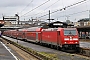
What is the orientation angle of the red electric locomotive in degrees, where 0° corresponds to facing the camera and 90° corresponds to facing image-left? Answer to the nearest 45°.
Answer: approximately 315°
